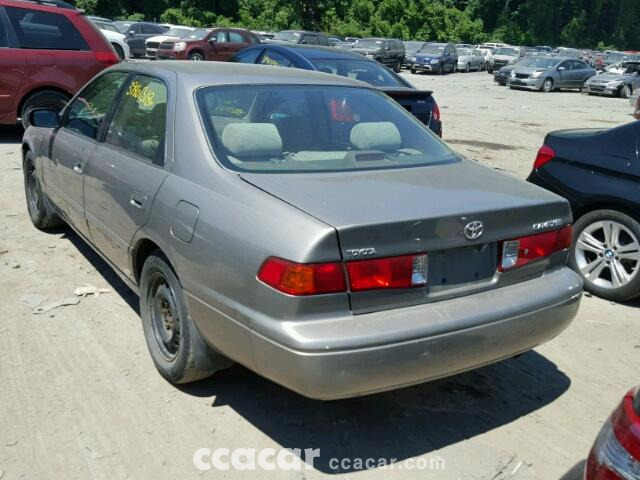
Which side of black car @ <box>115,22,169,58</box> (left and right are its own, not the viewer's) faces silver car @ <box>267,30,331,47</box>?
back

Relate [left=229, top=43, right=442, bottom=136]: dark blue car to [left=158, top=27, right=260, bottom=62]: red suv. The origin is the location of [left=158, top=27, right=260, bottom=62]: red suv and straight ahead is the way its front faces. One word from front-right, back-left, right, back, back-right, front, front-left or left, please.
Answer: front-left

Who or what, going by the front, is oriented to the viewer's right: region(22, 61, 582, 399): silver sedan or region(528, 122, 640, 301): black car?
the black car

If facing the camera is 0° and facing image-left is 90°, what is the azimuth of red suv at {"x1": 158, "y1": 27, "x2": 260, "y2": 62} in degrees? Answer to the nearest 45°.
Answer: approximately 45°

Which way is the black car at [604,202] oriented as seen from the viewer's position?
to the viewer's right

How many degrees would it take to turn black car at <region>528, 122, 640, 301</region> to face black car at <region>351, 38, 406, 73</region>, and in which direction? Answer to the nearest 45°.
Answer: approximately 90° to its left

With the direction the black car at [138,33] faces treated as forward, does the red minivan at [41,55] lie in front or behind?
in front

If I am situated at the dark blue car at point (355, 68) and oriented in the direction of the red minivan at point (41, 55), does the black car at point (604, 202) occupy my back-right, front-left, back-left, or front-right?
back-left

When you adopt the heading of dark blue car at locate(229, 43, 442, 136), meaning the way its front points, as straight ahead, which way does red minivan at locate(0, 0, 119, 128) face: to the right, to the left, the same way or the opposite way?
to the left

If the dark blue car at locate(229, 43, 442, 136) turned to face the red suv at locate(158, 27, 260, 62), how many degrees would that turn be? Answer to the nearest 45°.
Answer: approximately 45° to its right

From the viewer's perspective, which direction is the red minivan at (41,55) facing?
to the viewer's left

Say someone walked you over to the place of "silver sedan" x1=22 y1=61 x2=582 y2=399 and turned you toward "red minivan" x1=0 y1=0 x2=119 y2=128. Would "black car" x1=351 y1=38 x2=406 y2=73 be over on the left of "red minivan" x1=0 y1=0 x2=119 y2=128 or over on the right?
right

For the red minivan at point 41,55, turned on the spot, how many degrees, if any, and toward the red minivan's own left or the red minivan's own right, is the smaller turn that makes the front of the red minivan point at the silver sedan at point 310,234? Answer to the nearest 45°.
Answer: approximately 90° to the red minivan's own left

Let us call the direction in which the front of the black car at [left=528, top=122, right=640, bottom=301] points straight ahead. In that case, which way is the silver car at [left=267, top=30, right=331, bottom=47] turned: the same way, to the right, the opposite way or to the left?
to the right

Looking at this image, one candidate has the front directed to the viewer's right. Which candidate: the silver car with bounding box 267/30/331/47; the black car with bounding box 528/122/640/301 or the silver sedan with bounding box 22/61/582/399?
the black car with bounding box 528/122/640/301

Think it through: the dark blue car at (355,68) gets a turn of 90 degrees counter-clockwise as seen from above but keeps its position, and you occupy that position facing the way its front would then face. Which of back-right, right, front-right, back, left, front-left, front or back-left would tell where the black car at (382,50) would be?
back-right

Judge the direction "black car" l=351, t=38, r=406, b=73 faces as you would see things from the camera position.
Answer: facing the viewer and to the left of the viewer

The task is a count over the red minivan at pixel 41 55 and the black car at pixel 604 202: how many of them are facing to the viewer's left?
1

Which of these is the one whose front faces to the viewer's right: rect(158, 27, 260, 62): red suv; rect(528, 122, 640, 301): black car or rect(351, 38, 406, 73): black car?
rect(528, 122, 640, 301): black car

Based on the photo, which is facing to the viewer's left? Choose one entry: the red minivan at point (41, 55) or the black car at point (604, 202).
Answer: the red minivan

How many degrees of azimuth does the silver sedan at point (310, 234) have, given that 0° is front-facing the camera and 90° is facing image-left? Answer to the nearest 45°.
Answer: approximately 135°
